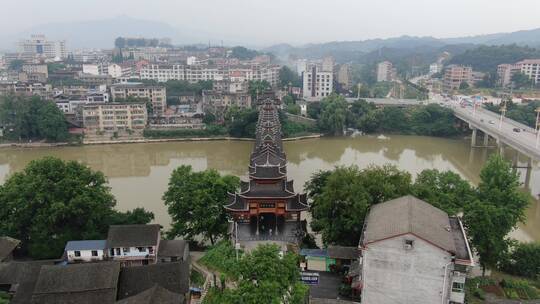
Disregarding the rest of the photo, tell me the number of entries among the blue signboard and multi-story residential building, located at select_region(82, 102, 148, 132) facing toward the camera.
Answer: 2

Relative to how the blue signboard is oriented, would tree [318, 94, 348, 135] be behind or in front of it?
behind

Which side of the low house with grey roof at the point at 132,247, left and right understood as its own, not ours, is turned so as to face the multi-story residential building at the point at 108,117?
back

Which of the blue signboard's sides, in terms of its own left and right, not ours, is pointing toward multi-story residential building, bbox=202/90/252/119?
back

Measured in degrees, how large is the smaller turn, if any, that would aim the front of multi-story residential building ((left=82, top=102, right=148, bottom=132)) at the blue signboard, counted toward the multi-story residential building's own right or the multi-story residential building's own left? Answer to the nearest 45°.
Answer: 0° — it already faces it

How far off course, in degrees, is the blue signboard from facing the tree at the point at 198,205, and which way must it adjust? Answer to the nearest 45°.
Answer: approximately 135° to its right

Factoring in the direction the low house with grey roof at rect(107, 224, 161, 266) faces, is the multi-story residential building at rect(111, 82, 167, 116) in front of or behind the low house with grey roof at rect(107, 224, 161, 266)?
behind

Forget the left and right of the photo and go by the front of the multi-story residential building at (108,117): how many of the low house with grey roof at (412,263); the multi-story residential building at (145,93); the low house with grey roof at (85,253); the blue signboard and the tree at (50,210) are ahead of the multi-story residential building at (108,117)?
4

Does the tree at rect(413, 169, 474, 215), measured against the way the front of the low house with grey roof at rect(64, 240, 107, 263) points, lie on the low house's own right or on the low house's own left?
on the low house's own left

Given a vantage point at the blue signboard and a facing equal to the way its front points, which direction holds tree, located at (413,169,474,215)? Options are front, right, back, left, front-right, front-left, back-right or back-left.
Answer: back-left
